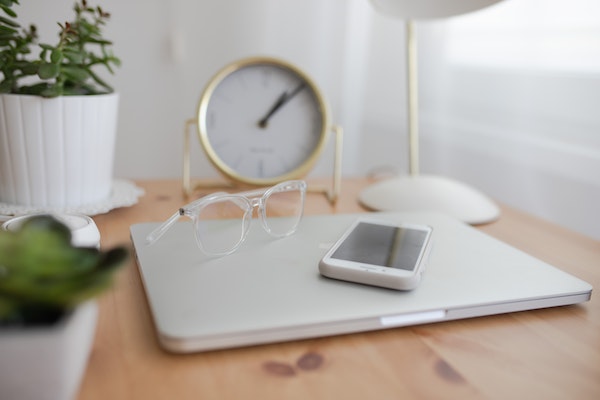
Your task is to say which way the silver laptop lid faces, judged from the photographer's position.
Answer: facing the viewer and to the right of the viewer

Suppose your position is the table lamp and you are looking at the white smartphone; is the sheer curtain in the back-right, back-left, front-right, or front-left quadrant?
back-left

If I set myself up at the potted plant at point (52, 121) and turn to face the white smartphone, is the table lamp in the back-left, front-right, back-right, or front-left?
front-left
